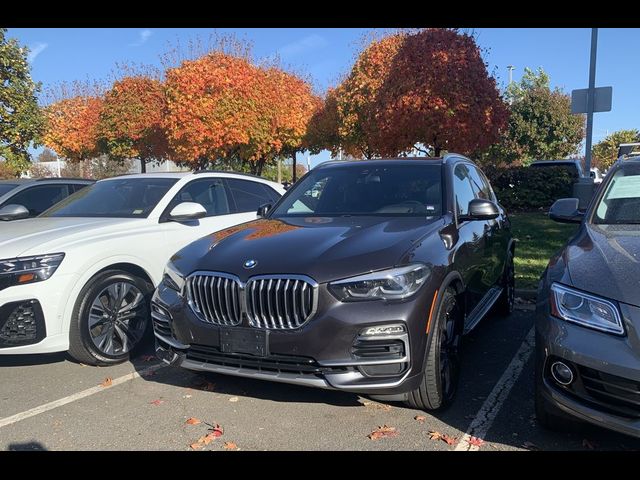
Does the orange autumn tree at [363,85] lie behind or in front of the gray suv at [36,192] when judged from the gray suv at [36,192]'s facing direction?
behind

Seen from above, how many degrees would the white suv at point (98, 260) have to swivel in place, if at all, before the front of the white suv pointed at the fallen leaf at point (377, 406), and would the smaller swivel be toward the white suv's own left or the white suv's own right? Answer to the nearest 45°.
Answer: approximately 90° to the white suv's own left

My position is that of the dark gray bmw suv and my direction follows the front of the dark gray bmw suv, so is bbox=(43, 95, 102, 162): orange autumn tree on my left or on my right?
on my right

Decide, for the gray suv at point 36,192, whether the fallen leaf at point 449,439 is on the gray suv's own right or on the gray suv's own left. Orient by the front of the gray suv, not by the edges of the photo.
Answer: on the gray suv's own left

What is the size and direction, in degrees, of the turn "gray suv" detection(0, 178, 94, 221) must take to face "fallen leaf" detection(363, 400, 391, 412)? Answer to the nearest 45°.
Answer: approximately 45° to its left

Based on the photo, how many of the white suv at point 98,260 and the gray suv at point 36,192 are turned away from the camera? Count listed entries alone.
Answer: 0

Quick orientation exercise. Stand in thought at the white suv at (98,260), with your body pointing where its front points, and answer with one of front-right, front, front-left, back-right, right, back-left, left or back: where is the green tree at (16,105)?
back-right

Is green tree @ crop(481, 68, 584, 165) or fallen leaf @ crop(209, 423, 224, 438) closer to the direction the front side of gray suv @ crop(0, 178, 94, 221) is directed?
the fallen leaf

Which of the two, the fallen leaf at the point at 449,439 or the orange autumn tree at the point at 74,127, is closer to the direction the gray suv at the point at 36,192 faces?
the fallen leaf

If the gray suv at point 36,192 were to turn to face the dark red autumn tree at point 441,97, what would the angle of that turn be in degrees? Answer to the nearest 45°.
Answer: approximately 135° to its left

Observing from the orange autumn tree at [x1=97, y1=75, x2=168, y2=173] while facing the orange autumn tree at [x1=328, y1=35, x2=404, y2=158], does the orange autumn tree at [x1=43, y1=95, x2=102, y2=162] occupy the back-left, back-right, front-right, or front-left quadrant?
back-left

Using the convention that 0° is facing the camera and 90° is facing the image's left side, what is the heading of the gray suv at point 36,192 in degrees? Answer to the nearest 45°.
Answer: approximately 45°

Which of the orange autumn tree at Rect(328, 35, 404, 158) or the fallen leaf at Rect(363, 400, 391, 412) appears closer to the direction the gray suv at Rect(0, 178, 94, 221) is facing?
the fallen leaf
